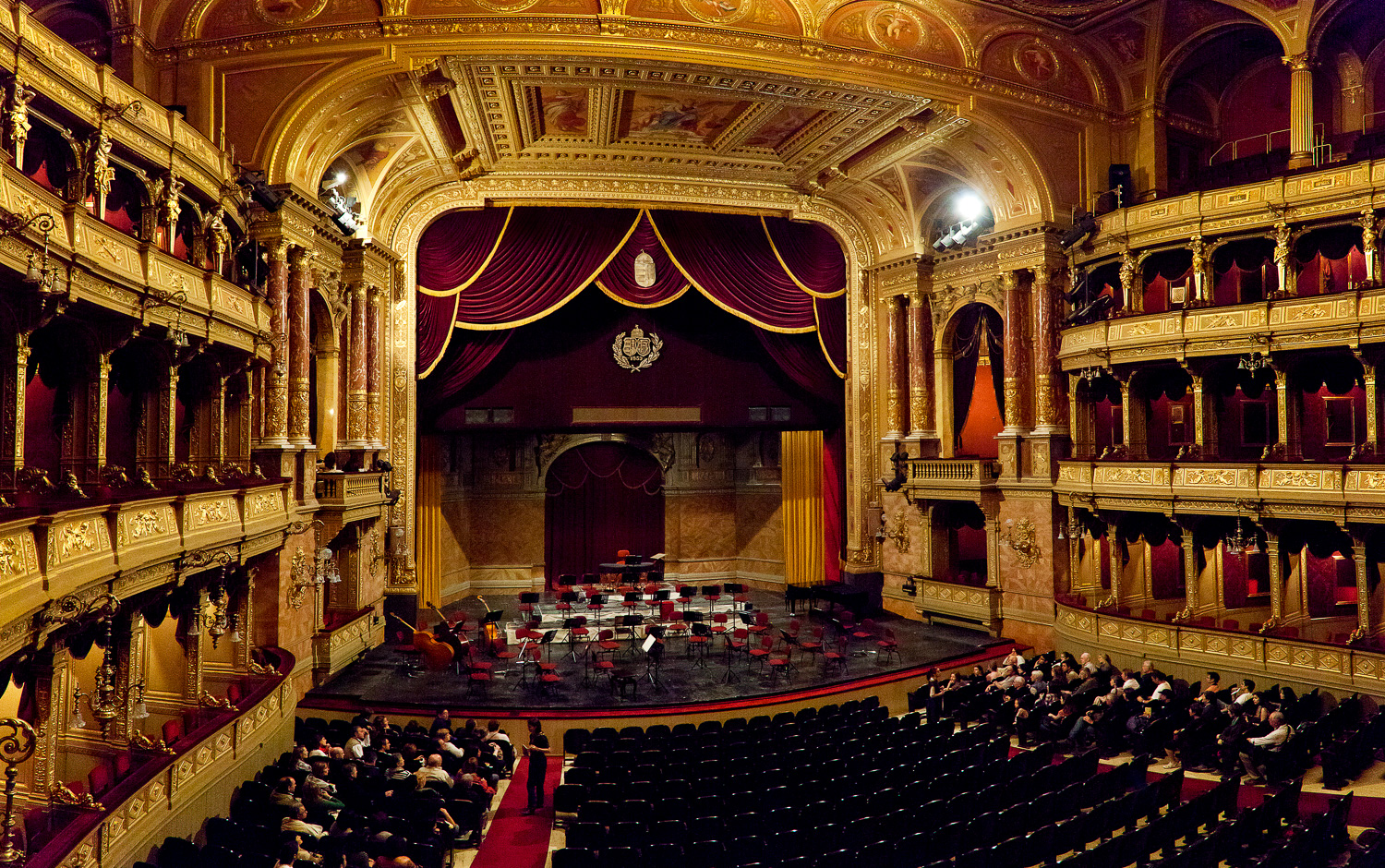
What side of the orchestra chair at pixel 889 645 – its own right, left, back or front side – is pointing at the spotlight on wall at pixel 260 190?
front

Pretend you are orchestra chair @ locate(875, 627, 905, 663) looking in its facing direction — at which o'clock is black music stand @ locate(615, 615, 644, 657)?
The black music stand is roughly at 1 o'clock from the orchestra chair.

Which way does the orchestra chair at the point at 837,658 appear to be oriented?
to the viewer's left

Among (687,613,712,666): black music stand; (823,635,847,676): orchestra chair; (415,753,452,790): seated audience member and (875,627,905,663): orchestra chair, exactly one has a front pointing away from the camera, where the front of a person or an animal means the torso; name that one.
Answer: the seated audience member

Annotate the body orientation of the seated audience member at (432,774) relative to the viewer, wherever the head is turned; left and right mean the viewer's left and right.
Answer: facing away from the viewer

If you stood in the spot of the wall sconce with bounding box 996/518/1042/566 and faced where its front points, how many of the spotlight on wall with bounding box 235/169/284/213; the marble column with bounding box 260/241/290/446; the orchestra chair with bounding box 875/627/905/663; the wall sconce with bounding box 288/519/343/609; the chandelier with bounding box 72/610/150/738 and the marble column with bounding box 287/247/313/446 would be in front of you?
6

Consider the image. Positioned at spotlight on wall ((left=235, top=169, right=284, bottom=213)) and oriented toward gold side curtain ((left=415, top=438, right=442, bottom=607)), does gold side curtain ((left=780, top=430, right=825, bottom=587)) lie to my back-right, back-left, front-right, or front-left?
front-right

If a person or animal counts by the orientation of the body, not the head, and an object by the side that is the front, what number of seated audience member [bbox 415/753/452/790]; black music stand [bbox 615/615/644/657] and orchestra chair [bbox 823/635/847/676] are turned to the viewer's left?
1

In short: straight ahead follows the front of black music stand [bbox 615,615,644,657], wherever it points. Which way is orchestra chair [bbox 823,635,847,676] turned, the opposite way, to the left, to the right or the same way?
to the left

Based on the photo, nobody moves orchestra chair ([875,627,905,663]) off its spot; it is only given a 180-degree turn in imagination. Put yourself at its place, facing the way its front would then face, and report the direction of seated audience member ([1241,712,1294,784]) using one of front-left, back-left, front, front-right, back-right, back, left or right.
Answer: right

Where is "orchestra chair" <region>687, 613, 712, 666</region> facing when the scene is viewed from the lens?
facing the viewer and to the left of the viewer

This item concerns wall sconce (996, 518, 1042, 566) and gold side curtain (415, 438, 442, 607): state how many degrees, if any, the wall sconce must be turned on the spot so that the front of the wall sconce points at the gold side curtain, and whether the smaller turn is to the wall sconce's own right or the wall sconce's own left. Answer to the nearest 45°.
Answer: approximately 45° to the wall sconce's own right

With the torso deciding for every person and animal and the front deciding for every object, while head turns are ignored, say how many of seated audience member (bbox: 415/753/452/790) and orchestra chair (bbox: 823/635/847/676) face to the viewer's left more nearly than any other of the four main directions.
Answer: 1

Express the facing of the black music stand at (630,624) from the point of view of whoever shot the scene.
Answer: facing away from the viewer

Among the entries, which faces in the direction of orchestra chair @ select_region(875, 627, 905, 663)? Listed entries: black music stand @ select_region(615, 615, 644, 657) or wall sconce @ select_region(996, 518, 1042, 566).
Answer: the wall sconce

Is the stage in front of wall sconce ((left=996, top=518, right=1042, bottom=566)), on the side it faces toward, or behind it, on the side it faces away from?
in front

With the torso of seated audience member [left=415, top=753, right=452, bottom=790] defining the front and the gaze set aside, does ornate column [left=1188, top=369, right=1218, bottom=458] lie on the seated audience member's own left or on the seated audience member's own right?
on the seated audience member's own right
